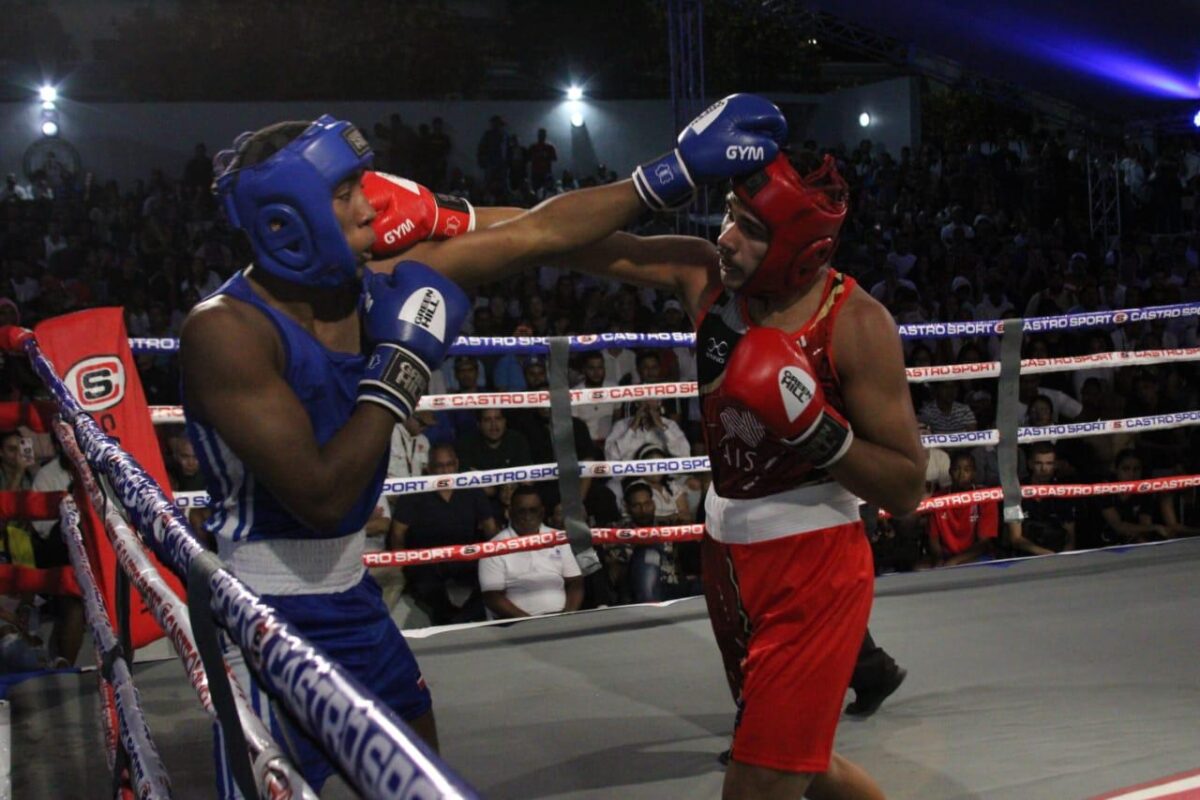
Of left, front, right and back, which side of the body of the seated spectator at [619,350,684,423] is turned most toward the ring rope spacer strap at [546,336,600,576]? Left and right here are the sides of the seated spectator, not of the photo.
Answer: front

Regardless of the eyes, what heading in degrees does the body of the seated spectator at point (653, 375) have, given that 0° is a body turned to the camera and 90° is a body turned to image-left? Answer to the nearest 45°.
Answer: approximately 0°

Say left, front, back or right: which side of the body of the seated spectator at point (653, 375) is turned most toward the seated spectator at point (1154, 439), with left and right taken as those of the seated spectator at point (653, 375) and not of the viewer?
left

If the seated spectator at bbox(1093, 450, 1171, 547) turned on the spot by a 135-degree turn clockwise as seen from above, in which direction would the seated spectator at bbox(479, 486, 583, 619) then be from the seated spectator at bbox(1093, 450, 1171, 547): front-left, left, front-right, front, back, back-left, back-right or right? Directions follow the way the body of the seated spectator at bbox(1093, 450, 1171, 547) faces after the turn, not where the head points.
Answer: left

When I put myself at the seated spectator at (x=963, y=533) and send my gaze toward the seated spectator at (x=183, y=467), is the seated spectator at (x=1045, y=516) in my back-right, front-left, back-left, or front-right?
back-right

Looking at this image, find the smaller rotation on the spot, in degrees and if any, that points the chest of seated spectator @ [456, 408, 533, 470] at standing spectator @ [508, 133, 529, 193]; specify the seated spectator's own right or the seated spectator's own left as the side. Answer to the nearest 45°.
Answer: approximately 180°

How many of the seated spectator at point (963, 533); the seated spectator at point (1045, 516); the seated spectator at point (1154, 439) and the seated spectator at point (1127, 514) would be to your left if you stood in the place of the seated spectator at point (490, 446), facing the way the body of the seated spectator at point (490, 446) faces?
4
